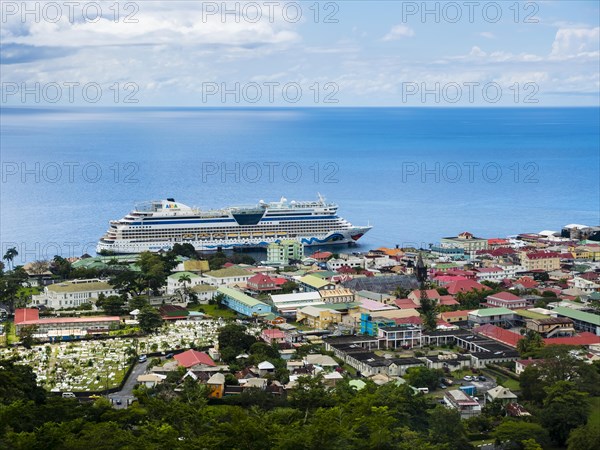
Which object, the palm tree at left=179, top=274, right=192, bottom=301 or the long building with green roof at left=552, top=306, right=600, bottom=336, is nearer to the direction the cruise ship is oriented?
the long building with green roof

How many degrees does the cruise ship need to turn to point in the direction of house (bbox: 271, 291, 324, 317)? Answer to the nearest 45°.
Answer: approximately 90° to its right

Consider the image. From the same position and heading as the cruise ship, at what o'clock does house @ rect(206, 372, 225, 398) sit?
The house is roughly at 3 o'clock from the cruise ship.

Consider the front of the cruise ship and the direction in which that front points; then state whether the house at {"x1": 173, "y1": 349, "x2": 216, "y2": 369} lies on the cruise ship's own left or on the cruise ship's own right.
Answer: on the cruise ship's own right

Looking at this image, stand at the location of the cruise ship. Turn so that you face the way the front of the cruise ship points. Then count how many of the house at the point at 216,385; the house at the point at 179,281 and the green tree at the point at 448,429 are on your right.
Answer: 3

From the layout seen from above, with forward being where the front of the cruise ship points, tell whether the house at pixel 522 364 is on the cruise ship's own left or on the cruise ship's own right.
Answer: on the cruise ship's own right

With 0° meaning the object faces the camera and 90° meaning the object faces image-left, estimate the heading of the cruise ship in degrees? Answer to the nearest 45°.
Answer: approximately 270°

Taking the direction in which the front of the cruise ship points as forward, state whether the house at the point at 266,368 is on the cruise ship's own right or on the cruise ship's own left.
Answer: on the cruise ship's own right

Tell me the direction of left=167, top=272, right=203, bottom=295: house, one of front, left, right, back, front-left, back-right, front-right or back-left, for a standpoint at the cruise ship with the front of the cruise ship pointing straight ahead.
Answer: right

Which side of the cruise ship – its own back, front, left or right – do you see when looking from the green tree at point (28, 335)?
right

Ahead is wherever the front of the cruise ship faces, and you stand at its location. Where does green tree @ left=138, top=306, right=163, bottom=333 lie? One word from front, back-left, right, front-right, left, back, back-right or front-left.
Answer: right
